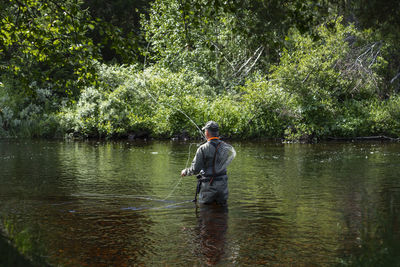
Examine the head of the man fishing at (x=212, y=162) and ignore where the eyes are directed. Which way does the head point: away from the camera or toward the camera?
away from the camera

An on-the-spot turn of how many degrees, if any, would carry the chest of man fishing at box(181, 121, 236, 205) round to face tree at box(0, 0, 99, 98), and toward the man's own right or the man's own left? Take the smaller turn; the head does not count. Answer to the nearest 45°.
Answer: approximately 45° to the man's own left

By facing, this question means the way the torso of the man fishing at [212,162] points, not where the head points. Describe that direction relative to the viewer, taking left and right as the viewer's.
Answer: facing away from the viewer and to the left of the viewer
